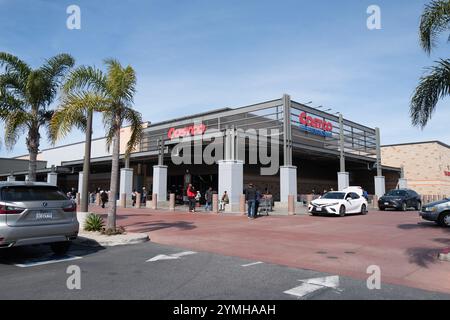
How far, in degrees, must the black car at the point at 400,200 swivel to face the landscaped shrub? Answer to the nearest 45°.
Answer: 0° — it already faces it

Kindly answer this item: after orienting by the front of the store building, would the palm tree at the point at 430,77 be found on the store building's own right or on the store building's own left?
on the store building's own left

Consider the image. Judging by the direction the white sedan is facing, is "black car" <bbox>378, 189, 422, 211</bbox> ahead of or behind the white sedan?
behind

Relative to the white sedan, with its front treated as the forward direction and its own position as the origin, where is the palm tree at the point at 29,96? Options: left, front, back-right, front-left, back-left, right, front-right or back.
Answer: front

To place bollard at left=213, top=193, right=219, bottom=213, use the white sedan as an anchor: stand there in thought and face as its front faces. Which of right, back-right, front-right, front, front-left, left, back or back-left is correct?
front-right

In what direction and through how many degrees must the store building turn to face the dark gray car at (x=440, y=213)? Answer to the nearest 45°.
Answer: approximately 45° to its left

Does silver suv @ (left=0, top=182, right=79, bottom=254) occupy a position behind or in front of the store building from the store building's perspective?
in front

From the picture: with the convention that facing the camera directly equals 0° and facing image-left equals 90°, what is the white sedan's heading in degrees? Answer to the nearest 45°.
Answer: approximately 45°

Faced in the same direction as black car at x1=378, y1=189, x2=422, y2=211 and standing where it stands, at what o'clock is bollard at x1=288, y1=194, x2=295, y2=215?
The bollard is roughly at 12 o'clock from the black car.

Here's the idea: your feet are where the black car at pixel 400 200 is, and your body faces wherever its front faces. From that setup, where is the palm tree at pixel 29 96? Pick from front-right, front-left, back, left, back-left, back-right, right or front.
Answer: front

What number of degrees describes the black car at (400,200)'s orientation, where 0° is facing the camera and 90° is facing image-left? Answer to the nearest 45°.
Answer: approximately 45°
